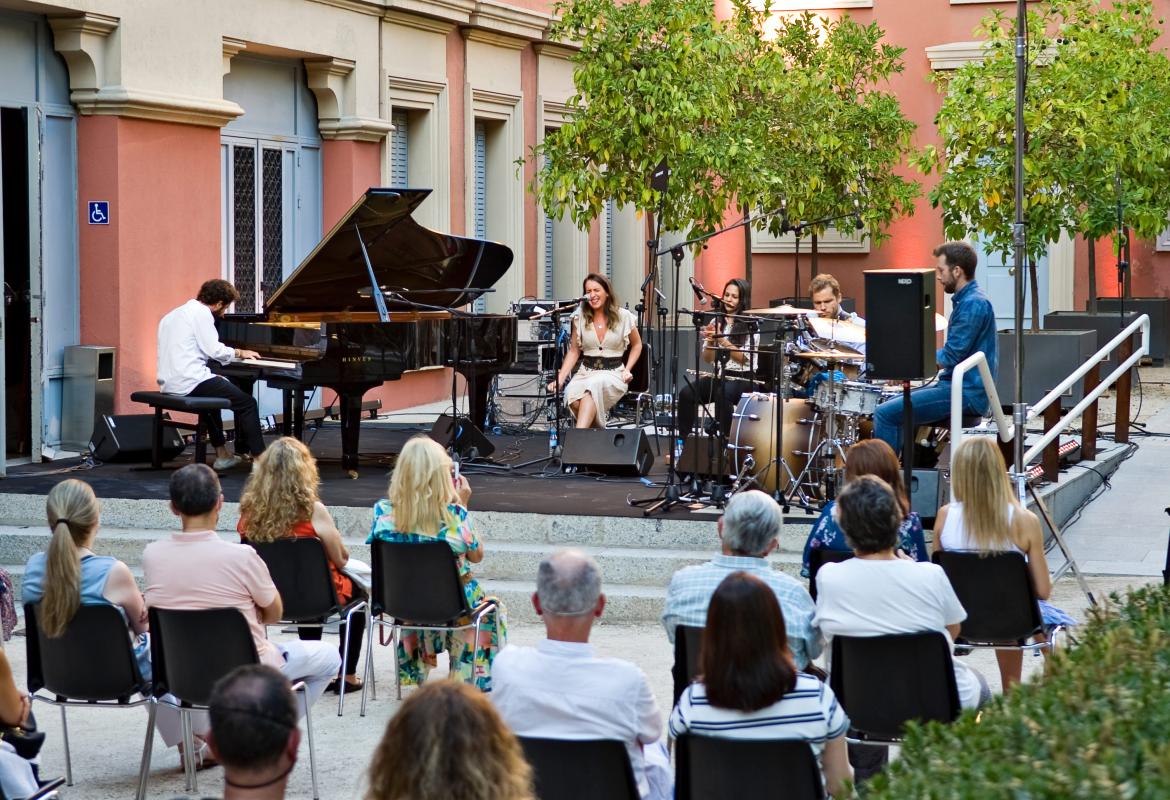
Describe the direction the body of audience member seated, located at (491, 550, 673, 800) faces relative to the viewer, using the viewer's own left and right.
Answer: facing away from the viewer

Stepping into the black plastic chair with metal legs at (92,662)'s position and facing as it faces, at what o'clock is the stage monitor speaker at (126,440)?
The stage monitor speaker is roughly at 12 o'clock from the black plastic chair with metal legs.

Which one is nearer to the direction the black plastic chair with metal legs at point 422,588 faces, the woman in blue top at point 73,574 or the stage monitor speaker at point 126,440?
the stage monitor speaker

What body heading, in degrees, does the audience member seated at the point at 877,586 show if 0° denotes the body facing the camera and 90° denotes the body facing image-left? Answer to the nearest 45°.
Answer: approximately 180°

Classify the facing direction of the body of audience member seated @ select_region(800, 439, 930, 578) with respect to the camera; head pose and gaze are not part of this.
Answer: away from the camera

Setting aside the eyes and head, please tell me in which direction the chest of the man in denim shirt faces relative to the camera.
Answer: to the viewer's left

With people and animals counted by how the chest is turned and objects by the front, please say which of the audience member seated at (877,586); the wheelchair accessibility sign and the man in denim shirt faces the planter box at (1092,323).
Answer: the audience member seated

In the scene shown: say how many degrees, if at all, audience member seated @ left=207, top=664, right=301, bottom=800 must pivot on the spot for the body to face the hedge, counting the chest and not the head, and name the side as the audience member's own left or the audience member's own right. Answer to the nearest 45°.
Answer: approximately 90° to the audience member's own right

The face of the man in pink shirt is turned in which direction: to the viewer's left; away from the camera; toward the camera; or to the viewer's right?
away from the camera

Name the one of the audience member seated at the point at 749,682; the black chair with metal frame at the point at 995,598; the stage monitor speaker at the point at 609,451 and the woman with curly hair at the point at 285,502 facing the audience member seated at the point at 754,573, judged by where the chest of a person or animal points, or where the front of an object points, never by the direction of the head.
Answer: the audience member seated at the point at 749,682

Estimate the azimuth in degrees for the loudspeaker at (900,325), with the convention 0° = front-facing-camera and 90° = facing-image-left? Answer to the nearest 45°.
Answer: approximately 0°

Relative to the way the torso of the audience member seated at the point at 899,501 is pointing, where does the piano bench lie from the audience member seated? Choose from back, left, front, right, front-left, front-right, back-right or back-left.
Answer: front-left

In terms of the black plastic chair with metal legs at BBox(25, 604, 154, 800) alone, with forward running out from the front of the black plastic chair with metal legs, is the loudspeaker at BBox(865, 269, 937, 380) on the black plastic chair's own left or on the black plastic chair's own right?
on the black plastic chair's own right

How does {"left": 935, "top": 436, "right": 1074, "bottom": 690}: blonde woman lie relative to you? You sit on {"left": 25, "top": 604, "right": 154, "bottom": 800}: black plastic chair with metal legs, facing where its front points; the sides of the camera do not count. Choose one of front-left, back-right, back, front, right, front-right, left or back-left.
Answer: right
